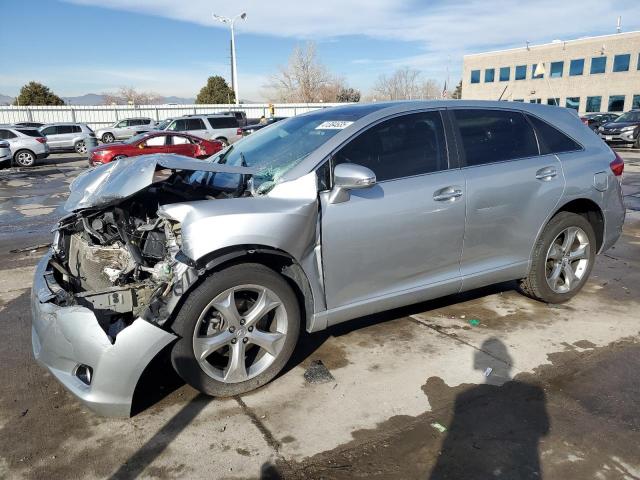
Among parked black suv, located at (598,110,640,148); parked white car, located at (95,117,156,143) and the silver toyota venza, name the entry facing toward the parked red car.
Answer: the parked black suv

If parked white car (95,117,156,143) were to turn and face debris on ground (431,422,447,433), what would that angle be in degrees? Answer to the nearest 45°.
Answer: approximately 90° to its left

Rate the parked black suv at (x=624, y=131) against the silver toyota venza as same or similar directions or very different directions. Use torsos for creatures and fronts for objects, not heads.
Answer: same or similar directions

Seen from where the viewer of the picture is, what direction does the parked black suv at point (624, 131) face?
facing the viewer and to the left of the viewer

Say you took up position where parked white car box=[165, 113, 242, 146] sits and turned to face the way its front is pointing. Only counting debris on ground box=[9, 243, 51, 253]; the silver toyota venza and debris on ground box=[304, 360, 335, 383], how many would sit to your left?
3

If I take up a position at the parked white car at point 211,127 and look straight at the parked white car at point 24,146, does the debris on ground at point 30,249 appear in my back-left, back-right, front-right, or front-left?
front-left

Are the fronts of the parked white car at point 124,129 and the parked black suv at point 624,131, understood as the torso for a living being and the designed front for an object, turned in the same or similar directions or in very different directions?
same or similar directions

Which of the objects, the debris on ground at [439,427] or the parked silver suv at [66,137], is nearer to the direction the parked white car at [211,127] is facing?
the parked silver suv

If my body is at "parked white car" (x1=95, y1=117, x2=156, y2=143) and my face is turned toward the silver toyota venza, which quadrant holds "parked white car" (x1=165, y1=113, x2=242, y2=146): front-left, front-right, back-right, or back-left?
front-left

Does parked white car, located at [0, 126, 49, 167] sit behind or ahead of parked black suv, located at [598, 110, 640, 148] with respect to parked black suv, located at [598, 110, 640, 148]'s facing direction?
ahead

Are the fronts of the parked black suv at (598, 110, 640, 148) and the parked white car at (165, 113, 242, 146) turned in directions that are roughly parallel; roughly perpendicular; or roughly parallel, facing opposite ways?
roughly parallel

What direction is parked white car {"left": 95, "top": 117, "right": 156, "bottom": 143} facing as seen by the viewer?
to the viewer's left

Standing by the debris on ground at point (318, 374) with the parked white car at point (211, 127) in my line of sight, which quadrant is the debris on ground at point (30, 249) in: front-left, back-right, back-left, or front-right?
front-left

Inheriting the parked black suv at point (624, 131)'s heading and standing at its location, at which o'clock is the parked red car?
The parked red car is roughly at 12 o'clock from the parked black suv.

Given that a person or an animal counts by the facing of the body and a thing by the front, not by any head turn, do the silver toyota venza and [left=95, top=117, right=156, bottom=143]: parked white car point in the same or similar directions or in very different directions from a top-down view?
same or similar directions

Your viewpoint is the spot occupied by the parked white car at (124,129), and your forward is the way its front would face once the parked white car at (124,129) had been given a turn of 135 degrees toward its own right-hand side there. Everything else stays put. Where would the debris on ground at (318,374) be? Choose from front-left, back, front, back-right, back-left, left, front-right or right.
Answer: back-right

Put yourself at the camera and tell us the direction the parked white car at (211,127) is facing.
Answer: facing to the left of the viewer

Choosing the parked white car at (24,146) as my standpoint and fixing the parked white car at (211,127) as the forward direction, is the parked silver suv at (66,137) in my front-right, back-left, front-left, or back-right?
front-left
